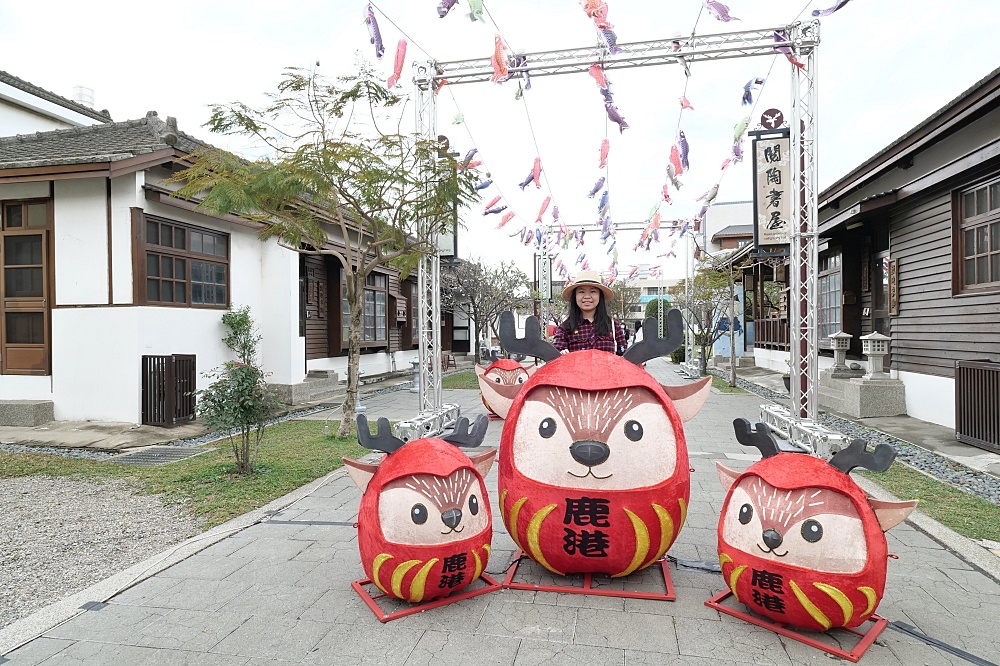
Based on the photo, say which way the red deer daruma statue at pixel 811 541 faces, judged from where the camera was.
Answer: facing the viewer and to the left of the viewer

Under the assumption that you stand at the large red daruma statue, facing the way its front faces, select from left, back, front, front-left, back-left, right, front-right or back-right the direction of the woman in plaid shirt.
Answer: back

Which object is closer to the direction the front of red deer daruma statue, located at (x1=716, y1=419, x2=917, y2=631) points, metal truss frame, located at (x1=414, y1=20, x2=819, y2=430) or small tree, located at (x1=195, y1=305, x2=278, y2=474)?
the small tree

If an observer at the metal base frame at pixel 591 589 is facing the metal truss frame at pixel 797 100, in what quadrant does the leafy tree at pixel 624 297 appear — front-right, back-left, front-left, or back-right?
front-left

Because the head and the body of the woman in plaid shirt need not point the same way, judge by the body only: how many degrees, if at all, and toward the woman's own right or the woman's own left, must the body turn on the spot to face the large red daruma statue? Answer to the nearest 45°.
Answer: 0° — they already face it

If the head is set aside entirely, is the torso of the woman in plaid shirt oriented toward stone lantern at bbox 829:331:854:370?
no

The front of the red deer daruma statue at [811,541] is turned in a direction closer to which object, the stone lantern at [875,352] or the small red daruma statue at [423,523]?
the small red daruma statue

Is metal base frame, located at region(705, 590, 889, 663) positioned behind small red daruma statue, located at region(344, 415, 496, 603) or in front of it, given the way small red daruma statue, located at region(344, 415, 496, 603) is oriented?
in front

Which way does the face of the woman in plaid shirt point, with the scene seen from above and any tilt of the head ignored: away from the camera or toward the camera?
toward the camera

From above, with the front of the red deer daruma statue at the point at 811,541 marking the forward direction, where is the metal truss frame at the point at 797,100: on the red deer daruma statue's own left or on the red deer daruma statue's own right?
on the red deer daruma statue's own right

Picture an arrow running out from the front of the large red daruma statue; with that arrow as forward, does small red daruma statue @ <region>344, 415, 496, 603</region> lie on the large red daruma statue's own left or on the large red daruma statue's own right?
on the large red daruma statue's own right

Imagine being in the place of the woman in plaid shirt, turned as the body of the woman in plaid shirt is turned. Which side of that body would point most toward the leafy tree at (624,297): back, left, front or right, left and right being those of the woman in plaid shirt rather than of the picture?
back

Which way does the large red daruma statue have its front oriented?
toward the camera

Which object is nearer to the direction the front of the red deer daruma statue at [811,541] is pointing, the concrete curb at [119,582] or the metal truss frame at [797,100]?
the concrete curb

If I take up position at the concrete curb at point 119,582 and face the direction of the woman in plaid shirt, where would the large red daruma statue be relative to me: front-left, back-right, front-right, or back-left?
front-right

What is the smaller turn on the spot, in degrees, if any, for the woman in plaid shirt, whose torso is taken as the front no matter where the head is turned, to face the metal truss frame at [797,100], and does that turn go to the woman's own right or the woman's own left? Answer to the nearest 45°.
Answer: approximately 135° to the woman's own left
